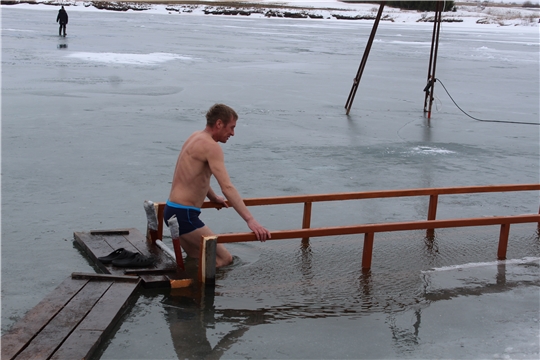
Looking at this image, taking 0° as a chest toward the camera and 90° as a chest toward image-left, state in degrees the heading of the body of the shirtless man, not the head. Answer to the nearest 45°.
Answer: approximately 270°

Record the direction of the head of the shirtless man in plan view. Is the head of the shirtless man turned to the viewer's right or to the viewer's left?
to the viewer's right

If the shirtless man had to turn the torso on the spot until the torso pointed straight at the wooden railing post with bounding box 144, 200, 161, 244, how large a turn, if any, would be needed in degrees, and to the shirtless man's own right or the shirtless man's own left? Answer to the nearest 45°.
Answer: approximately 135° to the shirtless man's own left

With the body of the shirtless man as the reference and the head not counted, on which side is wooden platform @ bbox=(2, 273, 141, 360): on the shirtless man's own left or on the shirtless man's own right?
on the shirtless man's own right

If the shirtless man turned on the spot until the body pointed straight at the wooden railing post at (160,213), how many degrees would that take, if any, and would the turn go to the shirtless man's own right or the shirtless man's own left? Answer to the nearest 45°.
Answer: approximately 135° to the shirtless man's own left

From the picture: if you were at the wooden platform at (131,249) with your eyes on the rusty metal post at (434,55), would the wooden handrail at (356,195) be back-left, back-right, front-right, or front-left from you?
front-right

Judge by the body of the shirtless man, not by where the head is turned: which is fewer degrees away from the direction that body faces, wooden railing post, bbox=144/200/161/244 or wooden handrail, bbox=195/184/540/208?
the wooden handrail
